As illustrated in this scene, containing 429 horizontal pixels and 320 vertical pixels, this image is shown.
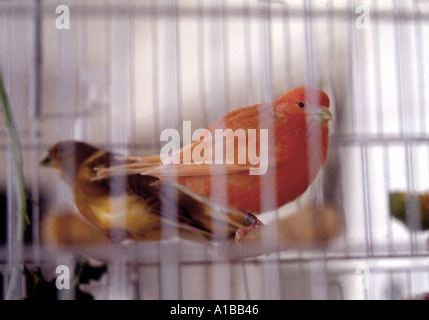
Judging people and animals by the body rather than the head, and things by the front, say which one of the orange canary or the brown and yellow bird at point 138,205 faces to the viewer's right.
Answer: the orange canary

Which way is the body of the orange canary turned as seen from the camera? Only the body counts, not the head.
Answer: to the viewer's right

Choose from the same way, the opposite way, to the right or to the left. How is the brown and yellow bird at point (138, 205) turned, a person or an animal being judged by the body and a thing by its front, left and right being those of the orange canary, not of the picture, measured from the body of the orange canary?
the opposite way

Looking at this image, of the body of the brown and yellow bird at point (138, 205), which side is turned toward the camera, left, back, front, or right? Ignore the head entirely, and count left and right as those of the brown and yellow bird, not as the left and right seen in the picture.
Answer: left

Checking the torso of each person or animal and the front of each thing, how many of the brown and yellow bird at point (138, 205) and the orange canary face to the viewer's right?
1
